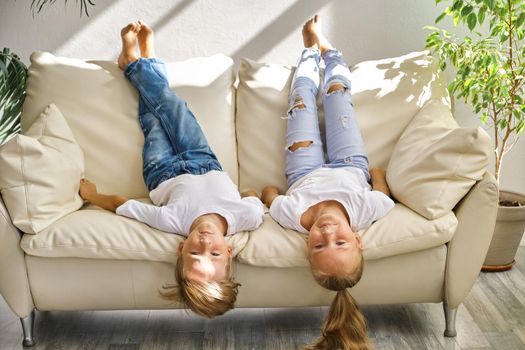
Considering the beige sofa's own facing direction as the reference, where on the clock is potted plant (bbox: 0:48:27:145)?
The potted plant is roughly at 4 o'clock from the beige sofa.

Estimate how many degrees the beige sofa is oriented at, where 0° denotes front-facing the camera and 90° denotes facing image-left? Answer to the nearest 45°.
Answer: approximately 0°

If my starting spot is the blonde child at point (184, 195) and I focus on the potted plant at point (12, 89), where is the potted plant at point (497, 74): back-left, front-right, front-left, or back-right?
back-right

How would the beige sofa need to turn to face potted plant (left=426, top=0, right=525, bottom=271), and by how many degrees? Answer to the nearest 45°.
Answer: approximately 135° to its left
